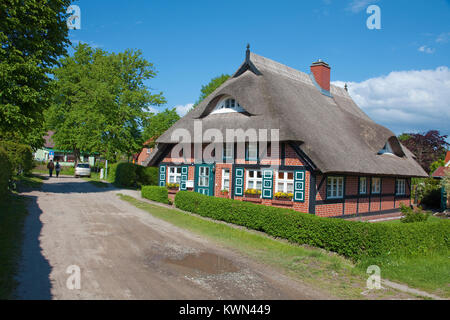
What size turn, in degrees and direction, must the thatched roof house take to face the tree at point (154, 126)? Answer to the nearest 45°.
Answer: approximately 90° to its right

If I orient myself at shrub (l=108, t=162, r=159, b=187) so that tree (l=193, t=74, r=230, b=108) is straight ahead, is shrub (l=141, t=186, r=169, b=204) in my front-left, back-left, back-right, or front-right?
back-right

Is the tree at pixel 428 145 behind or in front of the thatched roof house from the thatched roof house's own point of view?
behind

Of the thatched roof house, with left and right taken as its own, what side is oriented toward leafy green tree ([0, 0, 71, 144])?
front

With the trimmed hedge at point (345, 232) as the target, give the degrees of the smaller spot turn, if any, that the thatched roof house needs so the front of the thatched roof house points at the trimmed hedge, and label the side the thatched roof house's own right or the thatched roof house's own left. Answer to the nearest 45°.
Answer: approximately 45° to the thatched roof house's own left

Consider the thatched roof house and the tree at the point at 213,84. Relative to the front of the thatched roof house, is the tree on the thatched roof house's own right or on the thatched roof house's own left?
on the thatched roof house's own right

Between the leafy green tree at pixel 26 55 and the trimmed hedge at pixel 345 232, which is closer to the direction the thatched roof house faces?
the leafy green tree

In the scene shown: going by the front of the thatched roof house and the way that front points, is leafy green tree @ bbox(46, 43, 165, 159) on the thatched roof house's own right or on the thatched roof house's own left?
on the thatched roof house's own right

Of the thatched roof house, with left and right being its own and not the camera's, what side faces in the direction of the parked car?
right

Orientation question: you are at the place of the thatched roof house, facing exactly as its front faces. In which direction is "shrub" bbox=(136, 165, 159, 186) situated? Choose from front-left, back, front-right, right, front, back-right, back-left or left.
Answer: right

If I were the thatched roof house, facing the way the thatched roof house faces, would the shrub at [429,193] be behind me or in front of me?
behind

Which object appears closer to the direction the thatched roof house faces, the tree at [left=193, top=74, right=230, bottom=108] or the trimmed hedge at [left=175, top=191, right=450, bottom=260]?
the trimmed hedge

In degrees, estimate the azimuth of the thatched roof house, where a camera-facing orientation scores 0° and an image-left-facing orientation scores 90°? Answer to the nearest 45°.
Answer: approximately 45°
